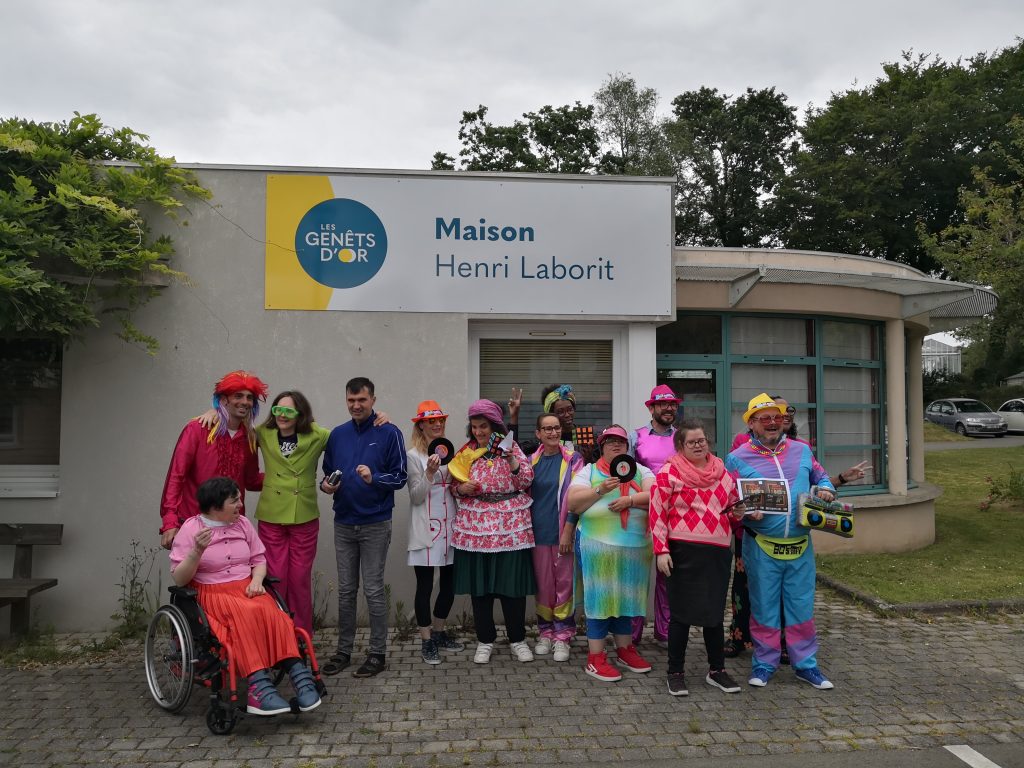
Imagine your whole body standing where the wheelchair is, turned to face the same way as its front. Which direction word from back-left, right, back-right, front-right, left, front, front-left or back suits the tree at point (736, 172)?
left

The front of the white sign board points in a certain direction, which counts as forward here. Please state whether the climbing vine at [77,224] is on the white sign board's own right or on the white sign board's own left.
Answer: on the white sign board's own right

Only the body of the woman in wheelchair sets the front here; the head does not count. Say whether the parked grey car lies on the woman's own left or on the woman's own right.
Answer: on the woman's own left

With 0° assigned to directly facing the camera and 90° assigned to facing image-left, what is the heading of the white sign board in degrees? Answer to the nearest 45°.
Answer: approximately 0°

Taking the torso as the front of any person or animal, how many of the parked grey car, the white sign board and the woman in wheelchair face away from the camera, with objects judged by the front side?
0

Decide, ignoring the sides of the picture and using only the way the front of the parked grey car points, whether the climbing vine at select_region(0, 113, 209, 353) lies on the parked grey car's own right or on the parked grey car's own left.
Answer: on the parked grey car's own right

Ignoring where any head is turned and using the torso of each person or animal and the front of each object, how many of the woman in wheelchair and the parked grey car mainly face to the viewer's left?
0

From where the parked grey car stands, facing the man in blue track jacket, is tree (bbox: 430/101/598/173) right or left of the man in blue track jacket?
right

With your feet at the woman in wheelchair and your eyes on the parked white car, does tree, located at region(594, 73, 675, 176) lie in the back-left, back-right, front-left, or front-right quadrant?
front-left

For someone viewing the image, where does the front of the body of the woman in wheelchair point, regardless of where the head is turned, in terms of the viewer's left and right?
facing the viewer and to the right of the viewer

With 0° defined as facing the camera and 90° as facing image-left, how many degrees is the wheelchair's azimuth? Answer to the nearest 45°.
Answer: approximately 315°
